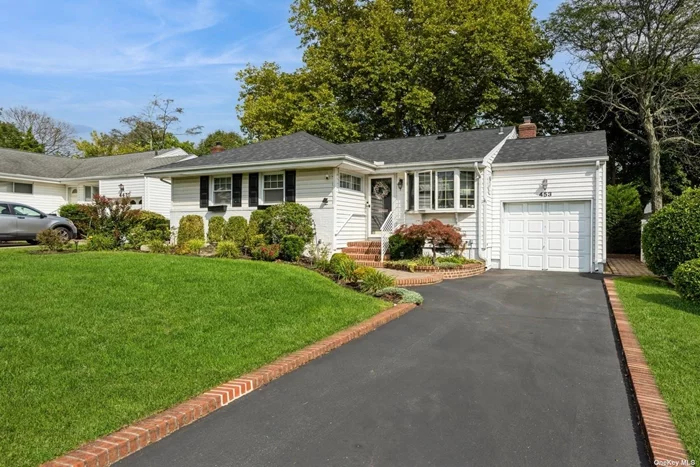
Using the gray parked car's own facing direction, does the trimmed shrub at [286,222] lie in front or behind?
in front

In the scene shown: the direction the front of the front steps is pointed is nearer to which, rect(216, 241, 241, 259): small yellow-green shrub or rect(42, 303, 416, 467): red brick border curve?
the red brick border curve

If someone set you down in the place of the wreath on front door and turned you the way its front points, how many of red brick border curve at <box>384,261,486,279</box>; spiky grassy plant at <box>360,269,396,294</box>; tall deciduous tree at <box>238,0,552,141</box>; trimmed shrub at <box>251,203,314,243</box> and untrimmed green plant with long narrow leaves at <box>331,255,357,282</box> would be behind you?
1

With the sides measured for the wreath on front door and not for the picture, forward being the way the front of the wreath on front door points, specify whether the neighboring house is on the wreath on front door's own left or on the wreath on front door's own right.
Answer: on the wreath on front door's own right

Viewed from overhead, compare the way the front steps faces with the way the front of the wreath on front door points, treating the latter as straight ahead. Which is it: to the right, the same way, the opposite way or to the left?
the same way

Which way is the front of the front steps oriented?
toward the camera

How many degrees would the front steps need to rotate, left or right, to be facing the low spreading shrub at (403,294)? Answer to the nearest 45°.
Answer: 0° — it already faces it

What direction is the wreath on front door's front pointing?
toward the camera

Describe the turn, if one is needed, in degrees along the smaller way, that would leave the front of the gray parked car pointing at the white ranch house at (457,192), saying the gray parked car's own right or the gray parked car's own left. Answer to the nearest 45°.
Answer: approximately 45° to the gray parked car's own right

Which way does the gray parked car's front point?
to the viewer's right

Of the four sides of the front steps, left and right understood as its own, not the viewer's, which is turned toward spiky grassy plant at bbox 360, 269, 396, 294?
front

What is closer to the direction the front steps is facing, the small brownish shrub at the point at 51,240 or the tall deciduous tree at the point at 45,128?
the small brownish shrub

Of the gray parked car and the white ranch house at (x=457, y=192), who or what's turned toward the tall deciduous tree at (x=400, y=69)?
the gray parked car

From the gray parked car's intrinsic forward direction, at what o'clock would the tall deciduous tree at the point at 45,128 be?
The tall deciduous tree is roughly at 9 o'clock from the gray parked car.

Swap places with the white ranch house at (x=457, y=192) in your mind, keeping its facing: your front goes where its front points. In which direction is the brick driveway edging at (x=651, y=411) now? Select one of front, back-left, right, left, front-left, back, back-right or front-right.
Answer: front

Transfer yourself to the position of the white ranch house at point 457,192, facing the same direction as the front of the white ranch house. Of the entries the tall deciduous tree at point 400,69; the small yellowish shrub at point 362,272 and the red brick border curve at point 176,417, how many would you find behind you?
1

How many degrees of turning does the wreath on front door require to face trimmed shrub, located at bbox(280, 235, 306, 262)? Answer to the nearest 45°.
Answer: approximately 45° to its right

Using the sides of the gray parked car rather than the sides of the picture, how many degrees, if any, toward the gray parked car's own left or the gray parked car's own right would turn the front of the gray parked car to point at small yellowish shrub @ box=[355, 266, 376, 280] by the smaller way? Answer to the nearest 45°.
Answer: approximately 45° to the gray parked car's own right

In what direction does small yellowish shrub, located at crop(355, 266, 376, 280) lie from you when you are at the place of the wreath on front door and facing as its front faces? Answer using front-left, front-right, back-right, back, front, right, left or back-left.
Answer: front
